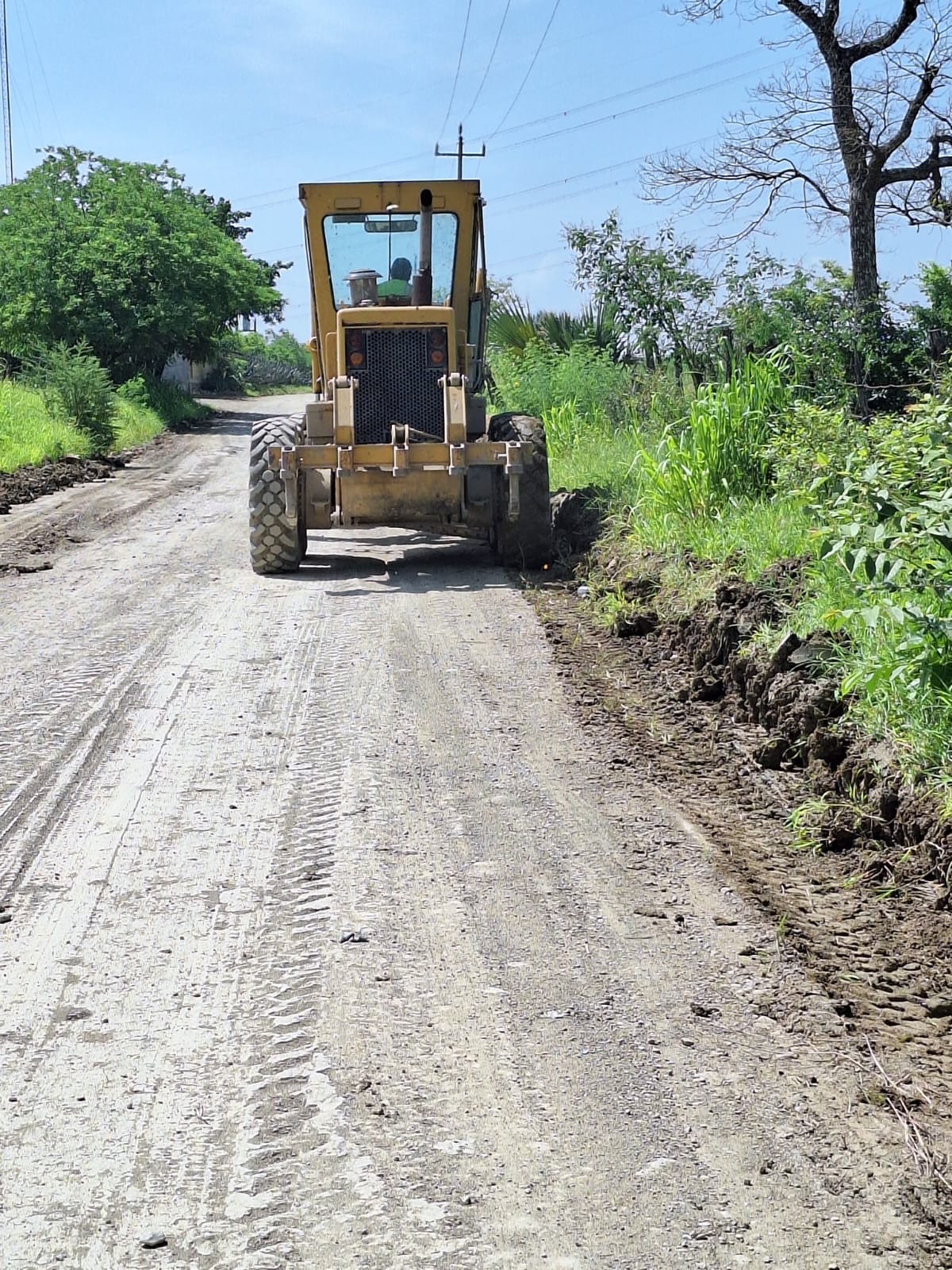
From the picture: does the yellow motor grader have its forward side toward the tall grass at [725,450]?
no

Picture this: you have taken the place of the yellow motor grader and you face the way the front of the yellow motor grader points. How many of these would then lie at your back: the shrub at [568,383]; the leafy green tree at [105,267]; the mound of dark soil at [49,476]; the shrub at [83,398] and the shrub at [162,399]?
0

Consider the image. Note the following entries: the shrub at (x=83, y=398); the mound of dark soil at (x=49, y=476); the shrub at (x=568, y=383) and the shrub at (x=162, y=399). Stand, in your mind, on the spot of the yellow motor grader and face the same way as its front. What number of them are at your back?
0

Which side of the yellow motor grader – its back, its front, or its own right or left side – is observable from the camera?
back

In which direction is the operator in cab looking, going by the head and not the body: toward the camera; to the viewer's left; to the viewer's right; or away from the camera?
away from the camera

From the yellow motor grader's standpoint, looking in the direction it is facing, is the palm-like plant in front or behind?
in front

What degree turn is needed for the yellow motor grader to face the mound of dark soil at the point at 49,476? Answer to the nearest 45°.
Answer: approximately 45° to its left

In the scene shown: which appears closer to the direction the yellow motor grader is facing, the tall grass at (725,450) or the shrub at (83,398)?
the shrub

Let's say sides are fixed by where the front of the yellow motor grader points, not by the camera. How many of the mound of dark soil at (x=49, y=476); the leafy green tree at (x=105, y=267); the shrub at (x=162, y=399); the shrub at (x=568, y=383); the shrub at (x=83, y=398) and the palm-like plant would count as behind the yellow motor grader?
0

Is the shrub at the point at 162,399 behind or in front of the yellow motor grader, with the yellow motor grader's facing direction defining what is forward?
in front
